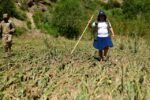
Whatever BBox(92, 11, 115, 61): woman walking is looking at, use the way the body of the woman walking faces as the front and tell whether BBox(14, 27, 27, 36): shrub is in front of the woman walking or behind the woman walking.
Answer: behind
